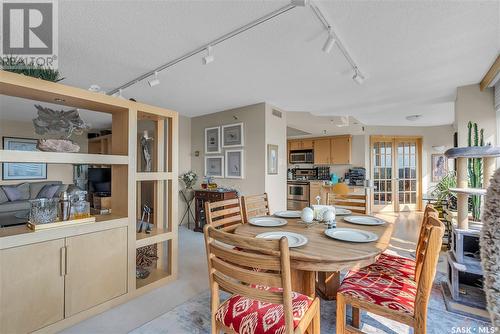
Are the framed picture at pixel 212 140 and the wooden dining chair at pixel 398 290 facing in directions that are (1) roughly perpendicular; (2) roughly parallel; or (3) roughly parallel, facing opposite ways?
roughly perpendicular

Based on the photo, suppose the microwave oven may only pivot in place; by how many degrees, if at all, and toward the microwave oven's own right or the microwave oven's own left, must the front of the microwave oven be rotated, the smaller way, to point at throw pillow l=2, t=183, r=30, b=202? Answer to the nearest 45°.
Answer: approximately 45° to the microwave oven's own right

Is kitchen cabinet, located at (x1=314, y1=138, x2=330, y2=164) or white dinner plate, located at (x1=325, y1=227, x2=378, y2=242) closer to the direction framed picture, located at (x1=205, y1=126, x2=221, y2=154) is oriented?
the white dinner plate

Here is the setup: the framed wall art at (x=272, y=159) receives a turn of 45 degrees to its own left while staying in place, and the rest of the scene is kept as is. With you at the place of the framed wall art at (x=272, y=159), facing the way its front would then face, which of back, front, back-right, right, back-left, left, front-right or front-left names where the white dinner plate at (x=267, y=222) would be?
right

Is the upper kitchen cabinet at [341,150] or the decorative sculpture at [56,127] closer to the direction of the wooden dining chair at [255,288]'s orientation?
the upper kitchen cabinet

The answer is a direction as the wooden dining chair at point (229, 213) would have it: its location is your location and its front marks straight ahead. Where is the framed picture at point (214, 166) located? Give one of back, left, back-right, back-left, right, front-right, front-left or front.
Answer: back-left

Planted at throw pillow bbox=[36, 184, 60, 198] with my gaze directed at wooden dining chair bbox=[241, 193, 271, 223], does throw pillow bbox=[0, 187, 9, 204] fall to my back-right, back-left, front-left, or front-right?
back-right

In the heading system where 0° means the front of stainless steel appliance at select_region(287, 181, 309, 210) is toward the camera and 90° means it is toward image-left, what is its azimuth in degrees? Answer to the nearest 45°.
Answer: approximately 0°

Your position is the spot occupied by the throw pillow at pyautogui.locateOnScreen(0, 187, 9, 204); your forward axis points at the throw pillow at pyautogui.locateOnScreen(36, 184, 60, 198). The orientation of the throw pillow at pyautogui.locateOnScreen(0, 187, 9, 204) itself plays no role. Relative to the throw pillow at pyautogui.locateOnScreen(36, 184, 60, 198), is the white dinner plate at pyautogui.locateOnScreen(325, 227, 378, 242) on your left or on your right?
right

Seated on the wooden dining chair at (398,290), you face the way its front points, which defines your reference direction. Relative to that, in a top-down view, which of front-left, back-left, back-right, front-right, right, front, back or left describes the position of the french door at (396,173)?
right

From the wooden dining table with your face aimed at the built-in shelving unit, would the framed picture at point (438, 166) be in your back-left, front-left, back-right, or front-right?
back-right

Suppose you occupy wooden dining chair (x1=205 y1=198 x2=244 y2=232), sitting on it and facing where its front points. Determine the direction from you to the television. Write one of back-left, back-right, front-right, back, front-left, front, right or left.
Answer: back

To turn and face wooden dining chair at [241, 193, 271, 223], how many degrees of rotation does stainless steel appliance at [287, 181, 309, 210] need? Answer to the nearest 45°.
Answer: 0° — it already faces it

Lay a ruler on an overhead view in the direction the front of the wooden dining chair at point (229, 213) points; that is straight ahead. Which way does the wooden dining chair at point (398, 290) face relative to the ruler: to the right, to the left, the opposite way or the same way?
the opposite way

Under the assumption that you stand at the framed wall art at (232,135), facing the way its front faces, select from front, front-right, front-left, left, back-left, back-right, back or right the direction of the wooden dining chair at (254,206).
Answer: front-left

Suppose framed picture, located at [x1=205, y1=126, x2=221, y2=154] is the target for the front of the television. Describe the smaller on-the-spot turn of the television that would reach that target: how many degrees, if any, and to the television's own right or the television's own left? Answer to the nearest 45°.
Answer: approximately 90° to the television's own left

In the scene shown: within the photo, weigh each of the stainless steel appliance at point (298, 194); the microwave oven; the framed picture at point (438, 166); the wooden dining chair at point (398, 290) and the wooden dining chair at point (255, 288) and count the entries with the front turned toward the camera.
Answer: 3
